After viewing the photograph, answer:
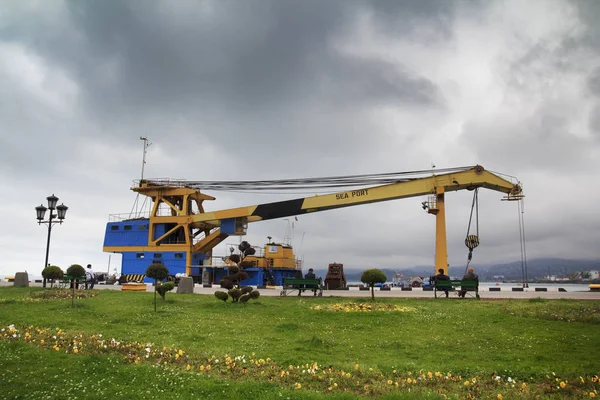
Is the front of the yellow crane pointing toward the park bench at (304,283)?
no

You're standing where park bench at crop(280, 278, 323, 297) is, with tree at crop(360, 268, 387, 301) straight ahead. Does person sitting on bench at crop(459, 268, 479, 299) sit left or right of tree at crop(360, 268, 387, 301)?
left

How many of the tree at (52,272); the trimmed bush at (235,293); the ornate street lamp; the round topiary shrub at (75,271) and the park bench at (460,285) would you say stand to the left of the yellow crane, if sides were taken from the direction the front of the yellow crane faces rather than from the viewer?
0

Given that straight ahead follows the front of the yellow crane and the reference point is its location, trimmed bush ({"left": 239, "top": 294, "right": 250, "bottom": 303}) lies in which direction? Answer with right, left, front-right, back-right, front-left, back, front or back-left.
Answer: right

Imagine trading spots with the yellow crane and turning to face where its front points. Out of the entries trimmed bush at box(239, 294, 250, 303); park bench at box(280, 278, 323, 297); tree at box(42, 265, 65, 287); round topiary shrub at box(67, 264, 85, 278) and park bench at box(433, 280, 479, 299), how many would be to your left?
0

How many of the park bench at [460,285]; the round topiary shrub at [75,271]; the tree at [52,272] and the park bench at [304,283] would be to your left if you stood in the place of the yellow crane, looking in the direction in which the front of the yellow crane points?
0

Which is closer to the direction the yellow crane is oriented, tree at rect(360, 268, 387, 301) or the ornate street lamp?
the tree

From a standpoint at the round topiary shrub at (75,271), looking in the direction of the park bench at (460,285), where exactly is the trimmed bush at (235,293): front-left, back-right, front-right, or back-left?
front-right

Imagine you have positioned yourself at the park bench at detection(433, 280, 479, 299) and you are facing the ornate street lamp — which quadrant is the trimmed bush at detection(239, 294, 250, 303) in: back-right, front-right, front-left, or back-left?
front-left

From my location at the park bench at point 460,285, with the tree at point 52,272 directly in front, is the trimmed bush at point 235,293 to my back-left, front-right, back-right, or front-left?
front-left

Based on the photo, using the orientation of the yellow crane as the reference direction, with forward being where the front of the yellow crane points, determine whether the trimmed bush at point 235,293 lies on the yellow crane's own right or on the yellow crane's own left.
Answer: on the yellow crane's own right

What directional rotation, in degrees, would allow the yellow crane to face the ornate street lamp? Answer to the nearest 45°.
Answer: approximately 135° to its right

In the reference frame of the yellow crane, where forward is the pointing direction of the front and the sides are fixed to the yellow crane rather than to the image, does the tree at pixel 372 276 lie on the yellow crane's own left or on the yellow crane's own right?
on the yellow crane's own right

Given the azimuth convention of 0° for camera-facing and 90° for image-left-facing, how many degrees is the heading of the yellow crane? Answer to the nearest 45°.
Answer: approximately 270°

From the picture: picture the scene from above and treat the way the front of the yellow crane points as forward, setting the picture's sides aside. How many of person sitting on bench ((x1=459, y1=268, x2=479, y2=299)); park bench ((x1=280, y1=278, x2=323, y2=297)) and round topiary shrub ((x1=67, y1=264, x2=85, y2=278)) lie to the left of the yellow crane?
0

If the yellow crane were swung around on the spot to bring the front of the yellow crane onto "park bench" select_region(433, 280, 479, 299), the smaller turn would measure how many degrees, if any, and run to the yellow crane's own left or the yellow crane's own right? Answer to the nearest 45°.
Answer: approximately 45° to the yellow crane's own right
